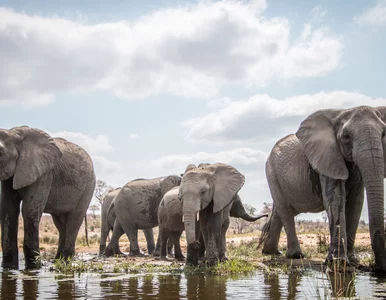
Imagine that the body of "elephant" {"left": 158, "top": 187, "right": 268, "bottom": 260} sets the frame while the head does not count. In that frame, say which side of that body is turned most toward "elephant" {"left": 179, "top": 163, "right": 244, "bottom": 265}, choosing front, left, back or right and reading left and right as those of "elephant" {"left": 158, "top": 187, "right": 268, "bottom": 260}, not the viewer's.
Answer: right

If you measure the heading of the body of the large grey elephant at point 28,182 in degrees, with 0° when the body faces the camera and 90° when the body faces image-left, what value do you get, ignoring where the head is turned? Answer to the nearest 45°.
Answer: approximately 45°

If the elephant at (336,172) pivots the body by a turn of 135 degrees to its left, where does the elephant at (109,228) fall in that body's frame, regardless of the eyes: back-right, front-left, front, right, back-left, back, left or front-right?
front-left

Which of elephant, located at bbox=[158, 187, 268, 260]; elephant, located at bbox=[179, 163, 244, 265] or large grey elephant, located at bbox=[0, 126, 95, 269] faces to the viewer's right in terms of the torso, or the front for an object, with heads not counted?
elephant, located at bbox=[158, 187, 268, 260]

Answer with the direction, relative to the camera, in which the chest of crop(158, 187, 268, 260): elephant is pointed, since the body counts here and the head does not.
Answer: to the viewer's right

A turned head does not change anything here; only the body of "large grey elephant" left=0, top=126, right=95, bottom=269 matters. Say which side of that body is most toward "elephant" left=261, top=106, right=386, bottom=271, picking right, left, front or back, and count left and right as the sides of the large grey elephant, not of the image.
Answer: left

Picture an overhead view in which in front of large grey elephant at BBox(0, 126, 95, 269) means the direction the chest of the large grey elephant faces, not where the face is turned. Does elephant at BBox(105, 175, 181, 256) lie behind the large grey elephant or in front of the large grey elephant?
behind

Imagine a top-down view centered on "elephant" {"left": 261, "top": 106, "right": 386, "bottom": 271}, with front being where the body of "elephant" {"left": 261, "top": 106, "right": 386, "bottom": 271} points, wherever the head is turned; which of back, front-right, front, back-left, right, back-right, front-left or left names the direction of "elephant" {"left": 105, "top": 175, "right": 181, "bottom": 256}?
back
